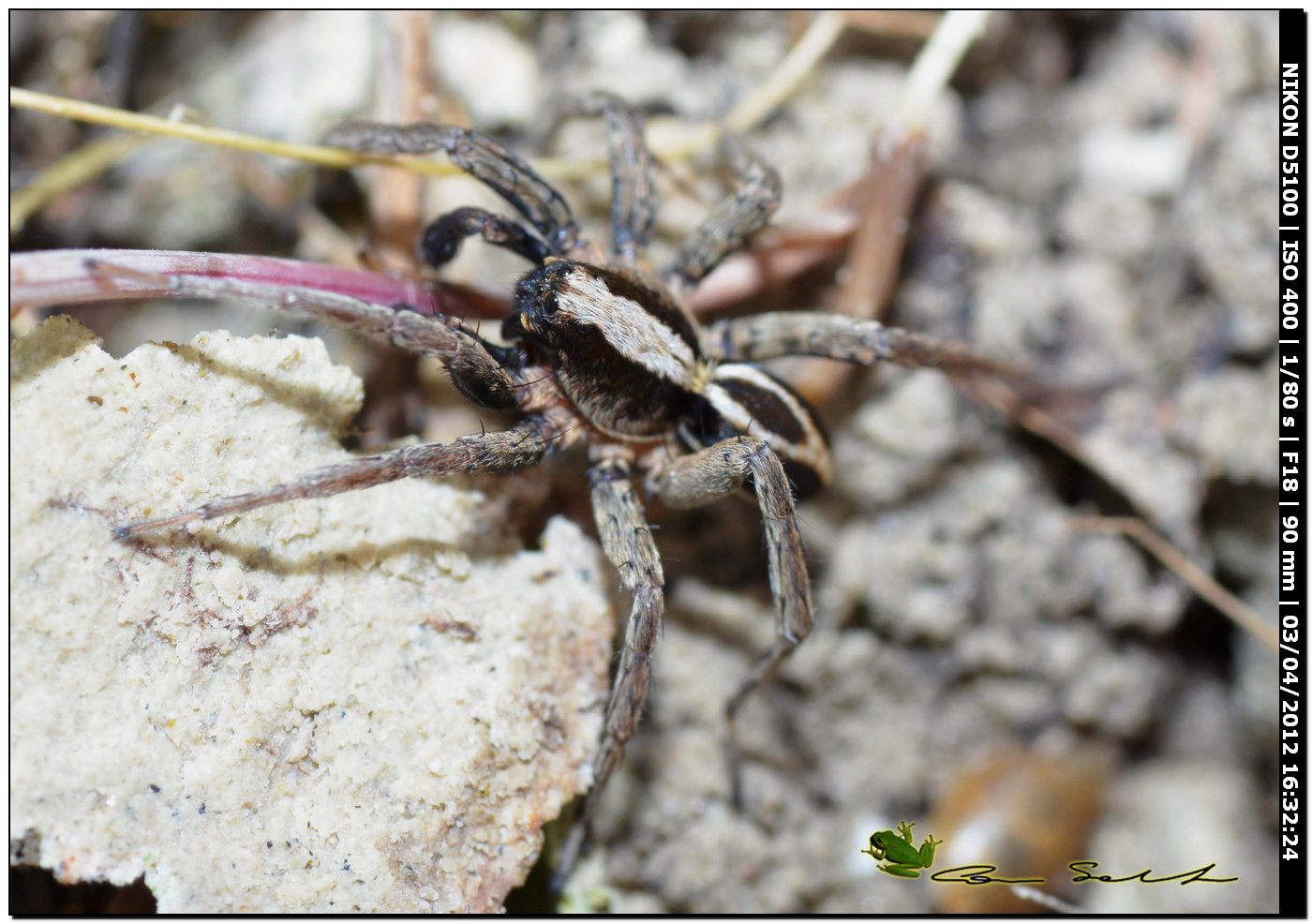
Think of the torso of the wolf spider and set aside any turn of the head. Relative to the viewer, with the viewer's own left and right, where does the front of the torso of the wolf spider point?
facing away from the viewer and to the left of the viewer

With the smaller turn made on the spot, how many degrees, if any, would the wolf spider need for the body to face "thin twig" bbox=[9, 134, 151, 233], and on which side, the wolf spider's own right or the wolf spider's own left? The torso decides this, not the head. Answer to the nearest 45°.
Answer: approximately 45° to the wolf spider's own left

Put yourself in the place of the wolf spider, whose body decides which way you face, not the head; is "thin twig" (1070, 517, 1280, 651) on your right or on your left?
on your right
